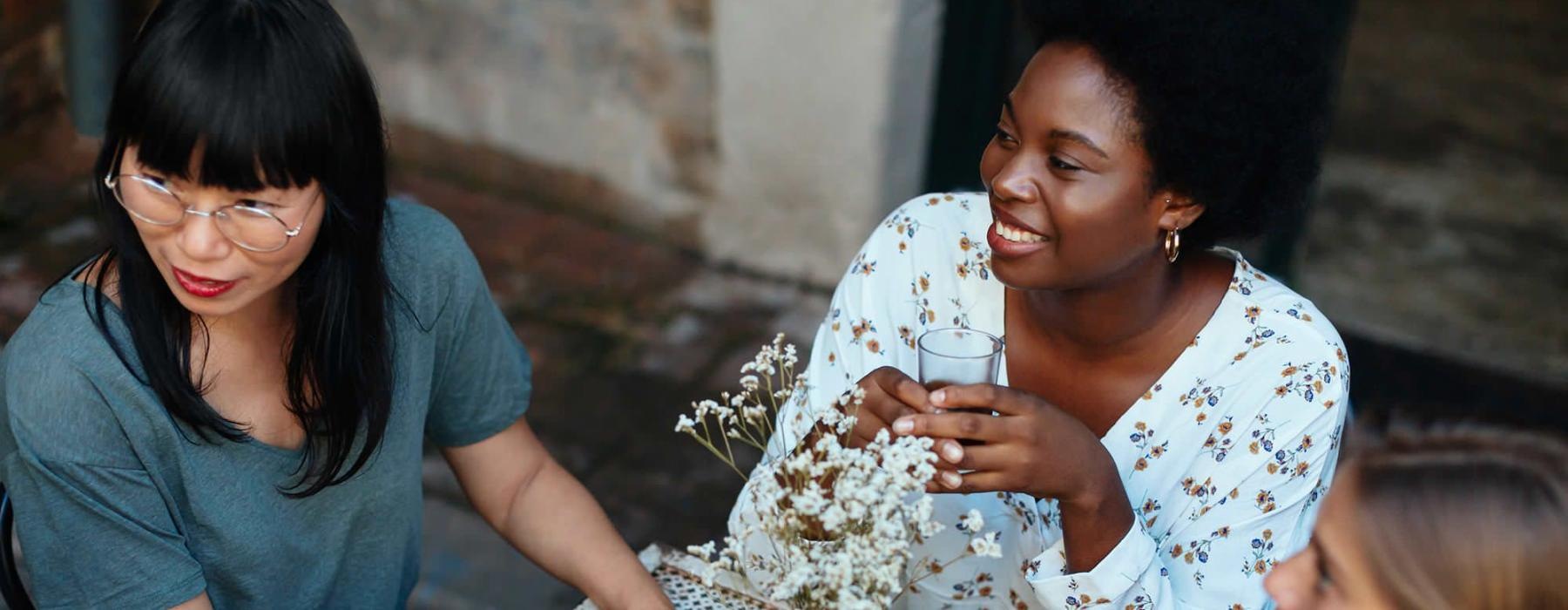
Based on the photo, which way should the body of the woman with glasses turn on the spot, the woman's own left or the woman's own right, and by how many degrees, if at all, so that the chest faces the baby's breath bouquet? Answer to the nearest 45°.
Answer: approximately 45° to the woman's own left

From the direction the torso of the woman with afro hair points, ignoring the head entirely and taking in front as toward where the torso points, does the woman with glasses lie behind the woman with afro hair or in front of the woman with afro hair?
in front

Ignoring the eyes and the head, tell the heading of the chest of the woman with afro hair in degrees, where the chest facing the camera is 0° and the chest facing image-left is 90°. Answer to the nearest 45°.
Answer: approximately 45°

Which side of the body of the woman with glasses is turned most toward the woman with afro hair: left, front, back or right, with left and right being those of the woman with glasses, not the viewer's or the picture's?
left

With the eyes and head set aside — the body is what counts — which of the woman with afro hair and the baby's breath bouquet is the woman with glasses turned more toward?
the baby's breath bouquet

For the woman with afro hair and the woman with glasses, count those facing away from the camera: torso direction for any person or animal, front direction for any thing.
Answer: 0

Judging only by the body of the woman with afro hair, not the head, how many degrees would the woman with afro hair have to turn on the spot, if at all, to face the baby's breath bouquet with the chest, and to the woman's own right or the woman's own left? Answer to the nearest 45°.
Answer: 0° — they already face it
